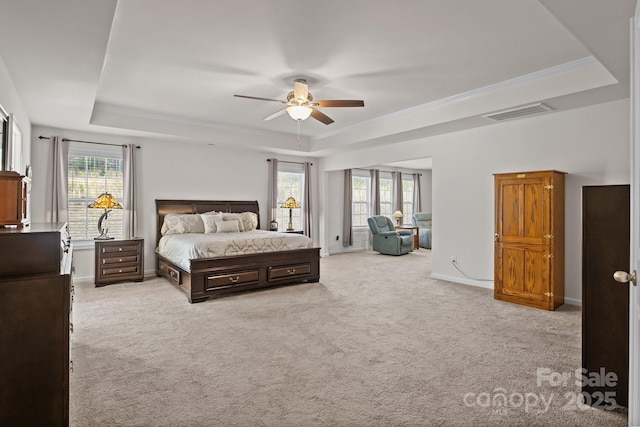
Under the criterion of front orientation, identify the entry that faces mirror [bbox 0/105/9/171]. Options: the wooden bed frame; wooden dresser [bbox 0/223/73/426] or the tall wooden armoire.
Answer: the tall wooden armoire

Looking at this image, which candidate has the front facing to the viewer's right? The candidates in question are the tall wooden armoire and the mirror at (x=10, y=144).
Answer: the mirror

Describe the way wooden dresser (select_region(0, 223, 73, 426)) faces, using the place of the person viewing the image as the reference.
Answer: facing to the right of the viewer

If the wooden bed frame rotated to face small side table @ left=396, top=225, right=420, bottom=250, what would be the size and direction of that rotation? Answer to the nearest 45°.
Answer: approximately 90° to its left

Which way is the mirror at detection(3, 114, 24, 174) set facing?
to the viewer's right

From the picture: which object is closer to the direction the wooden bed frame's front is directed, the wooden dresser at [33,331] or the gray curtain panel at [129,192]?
the wooden dresser

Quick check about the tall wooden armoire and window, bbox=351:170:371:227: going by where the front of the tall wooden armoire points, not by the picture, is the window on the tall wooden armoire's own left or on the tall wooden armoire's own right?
on the tall wooden armoire's own right

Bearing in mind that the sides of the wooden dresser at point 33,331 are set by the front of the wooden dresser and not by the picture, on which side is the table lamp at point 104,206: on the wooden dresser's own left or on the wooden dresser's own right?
on the wooden dresser's own left
